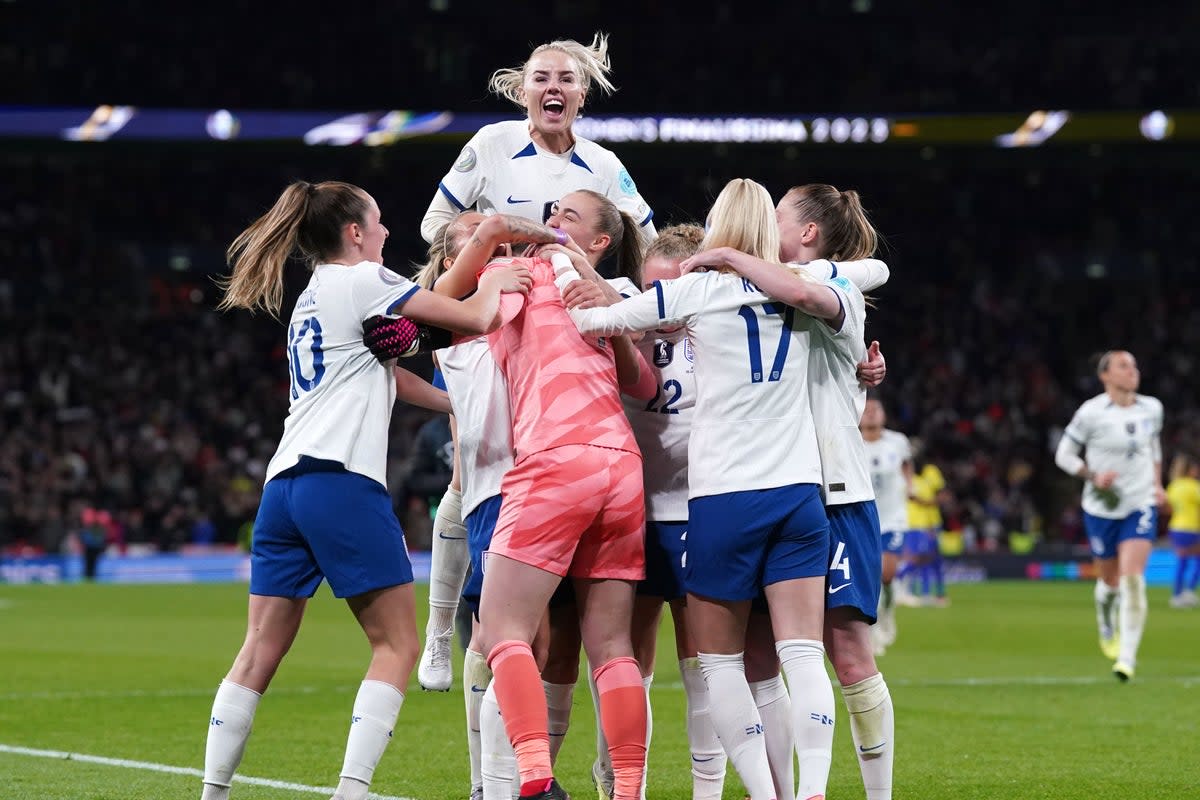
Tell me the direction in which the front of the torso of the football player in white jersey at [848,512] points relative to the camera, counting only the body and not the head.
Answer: to the viewer's left

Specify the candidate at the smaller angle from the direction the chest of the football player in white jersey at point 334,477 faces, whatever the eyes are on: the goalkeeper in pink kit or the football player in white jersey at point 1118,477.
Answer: the football player in white jersey

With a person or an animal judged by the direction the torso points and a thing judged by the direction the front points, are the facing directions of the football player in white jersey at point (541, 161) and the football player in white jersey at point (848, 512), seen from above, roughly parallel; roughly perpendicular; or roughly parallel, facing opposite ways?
roughly perpendicular

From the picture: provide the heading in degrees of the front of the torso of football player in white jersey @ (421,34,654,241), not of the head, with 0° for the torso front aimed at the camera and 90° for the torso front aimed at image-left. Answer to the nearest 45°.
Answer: approximately 0°

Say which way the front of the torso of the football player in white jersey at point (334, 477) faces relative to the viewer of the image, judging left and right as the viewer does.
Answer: facing away from the viewer and to the right of the viewer

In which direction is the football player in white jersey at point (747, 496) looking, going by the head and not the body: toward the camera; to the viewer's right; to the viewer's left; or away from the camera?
away from the camera

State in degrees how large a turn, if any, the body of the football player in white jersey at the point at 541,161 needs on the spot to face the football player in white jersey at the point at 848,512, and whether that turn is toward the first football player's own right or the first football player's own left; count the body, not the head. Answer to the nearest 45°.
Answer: approximately 45° to the first football player's own left

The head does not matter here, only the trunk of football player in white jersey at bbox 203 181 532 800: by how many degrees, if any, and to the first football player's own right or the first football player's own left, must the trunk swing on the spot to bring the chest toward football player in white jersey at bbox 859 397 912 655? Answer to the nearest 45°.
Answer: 0° — they already face them

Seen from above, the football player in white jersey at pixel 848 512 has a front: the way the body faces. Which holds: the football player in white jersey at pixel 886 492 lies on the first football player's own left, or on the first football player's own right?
on the first football player's own right

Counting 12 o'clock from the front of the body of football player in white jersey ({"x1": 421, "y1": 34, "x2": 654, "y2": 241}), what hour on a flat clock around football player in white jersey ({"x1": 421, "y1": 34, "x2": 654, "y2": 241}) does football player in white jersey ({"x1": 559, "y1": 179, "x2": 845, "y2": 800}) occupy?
football player in white jersey ({"x1": 559, "y1": 179, "x2": 845, "y2": 800}) is roughly at 11 o'clock from football player in white jersey ({"x1": 421, "y1": 34, "x2": 654, "y2": 241}).
